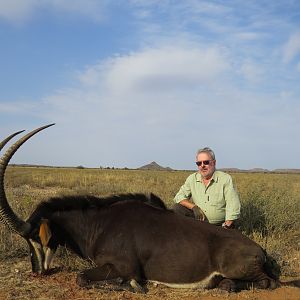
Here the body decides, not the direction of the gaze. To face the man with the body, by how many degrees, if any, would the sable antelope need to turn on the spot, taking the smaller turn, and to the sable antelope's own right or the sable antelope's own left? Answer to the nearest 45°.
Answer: approximately 135° to the sable antelope's own right

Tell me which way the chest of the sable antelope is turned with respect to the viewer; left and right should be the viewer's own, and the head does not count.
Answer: facing to the left of the viewer
